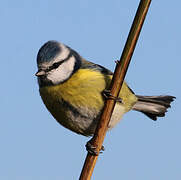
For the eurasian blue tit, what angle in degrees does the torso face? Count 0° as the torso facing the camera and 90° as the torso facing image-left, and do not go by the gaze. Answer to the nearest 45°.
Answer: approximately 45°
